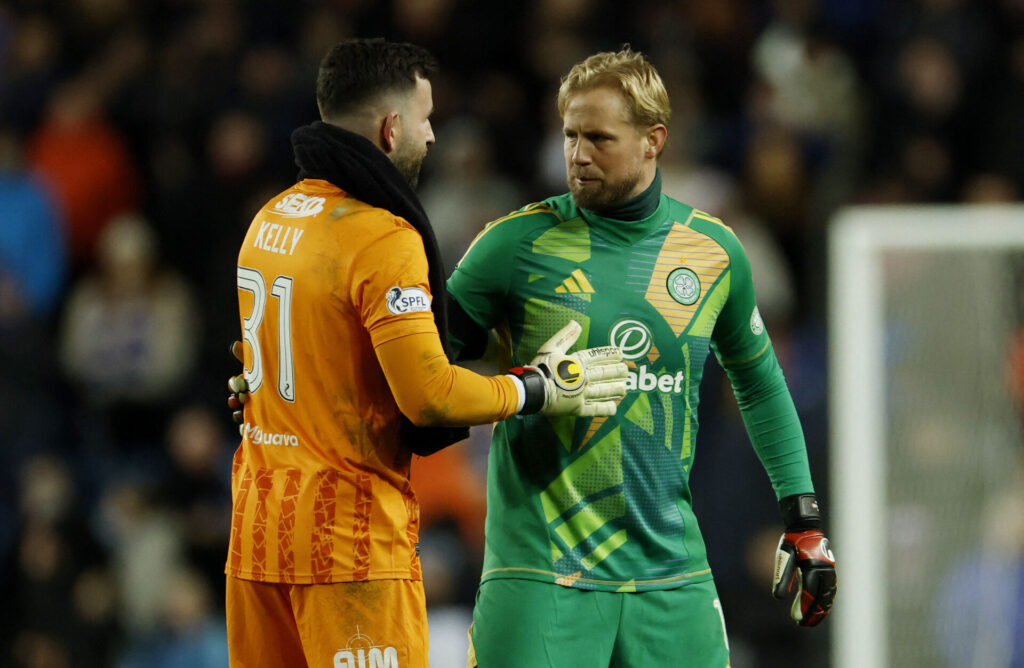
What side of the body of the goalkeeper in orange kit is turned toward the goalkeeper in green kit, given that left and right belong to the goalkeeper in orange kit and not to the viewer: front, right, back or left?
front

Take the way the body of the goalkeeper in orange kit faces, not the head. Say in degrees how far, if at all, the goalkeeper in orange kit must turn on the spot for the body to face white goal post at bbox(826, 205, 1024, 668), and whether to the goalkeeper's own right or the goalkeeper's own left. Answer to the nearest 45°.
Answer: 0° — they already face it

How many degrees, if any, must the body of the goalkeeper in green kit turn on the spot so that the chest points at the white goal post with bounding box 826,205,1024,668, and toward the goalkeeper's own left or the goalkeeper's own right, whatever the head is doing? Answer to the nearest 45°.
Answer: approximately 135° to the goalkeeper's own left

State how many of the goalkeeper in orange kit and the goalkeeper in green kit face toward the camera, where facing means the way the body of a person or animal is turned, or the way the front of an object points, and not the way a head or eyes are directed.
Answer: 1

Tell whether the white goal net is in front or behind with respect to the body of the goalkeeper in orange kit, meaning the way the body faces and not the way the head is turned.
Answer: in front

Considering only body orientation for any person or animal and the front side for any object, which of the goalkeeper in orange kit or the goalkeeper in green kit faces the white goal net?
the goalkeeper in orange kit

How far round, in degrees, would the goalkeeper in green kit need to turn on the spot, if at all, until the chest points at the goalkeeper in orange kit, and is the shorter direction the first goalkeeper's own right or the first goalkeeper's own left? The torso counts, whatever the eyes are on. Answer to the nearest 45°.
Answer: approximately 45° to the first goalkeeper's own right

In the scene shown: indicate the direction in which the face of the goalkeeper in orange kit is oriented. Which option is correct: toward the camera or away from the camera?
away from the camera

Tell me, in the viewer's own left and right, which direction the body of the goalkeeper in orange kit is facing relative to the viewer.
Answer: facing away from the viewer and to the right of the viewer

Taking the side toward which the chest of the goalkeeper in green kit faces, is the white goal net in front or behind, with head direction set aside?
behind

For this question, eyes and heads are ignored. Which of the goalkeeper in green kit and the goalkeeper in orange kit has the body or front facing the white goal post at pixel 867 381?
the goalkeeper in orange kit

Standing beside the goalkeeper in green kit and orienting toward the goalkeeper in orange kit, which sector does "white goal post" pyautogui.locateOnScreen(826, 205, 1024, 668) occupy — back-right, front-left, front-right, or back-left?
back-right

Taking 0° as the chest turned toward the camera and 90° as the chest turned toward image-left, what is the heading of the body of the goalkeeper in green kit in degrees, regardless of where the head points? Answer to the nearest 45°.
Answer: approximately 0°

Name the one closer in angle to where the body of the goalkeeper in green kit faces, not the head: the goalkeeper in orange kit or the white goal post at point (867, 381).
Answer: the goalkeeper in orange kit
